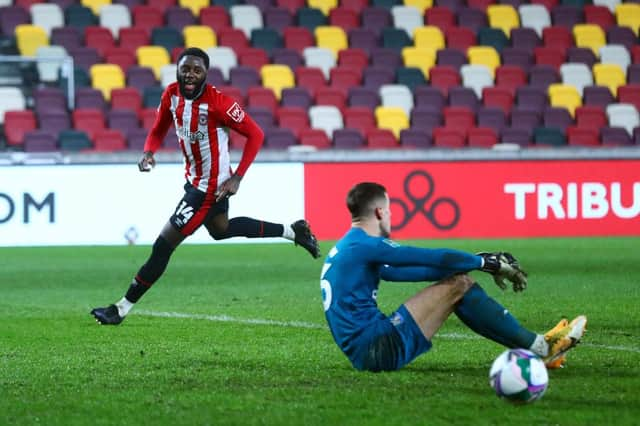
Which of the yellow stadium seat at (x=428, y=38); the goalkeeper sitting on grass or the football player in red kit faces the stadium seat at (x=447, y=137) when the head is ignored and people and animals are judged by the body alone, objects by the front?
the yellow stadium seat

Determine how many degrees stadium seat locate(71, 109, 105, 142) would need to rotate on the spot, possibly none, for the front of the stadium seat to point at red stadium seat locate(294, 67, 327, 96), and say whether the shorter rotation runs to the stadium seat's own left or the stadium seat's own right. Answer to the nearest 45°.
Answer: approximately 90° to the stadium seat's own left

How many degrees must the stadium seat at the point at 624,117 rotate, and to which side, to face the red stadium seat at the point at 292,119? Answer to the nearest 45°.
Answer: approximately 45° to its right

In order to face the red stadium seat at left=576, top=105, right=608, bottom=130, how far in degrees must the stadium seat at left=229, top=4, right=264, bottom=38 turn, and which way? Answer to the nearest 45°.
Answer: approximately 90° to its left

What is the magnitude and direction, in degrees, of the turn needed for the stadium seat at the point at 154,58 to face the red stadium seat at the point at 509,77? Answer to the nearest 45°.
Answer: approximately 90° to its left

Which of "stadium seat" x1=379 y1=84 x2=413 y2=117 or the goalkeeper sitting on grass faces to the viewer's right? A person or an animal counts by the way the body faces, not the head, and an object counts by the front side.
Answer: the goalkeeper sitting on grass

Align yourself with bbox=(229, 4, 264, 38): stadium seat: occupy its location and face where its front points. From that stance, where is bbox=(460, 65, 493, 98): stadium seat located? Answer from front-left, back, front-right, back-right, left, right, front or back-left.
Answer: left

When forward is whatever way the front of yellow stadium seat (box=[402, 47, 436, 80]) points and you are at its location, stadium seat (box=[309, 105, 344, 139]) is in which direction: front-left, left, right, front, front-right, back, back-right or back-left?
front-right

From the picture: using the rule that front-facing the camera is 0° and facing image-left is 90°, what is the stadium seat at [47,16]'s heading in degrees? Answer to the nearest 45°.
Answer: approximately 0°

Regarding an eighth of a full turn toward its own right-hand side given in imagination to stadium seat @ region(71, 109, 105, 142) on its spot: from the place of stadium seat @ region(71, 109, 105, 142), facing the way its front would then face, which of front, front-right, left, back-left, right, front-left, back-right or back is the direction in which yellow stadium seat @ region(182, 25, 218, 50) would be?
back

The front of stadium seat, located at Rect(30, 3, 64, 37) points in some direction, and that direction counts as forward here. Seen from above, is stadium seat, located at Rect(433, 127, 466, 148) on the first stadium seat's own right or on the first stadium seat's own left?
on the first stadium seat's own left

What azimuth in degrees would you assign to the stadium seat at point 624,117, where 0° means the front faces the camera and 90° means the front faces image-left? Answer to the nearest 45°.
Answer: approximately 0°
